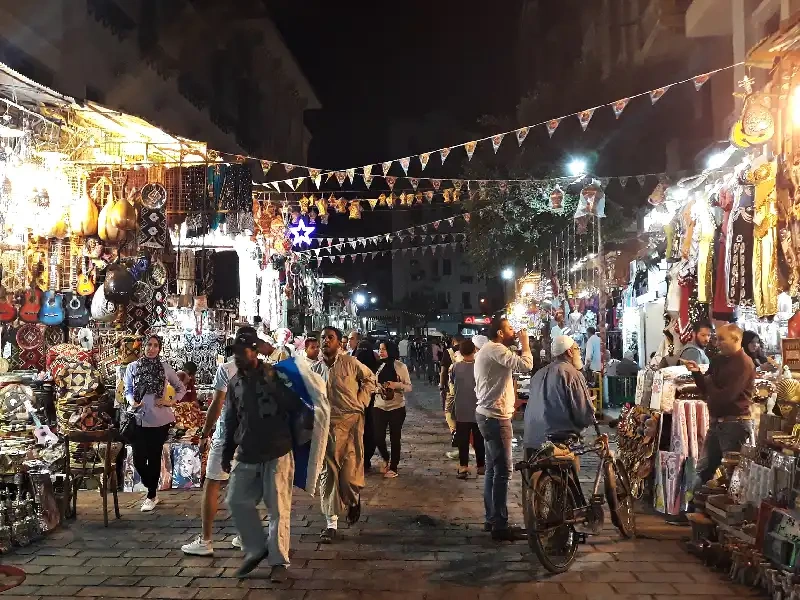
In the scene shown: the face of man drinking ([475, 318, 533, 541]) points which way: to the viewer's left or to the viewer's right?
to the viewer's right

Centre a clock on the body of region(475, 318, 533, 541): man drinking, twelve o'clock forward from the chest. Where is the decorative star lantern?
The decorative star lantern is roughly at 8 o'clock from the man drinking.

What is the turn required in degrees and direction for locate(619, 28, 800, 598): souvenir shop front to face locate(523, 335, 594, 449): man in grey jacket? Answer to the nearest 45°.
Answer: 0° — it already faces them

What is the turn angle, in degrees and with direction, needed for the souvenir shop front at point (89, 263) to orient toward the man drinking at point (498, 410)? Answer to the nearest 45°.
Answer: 0° — it already faces them

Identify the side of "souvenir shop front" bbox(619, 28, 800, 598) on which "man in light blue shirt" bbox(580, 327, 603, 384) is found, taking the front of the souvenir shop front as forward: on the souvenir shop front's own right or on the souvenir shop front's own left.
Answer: on the souvenir shop front's own right
